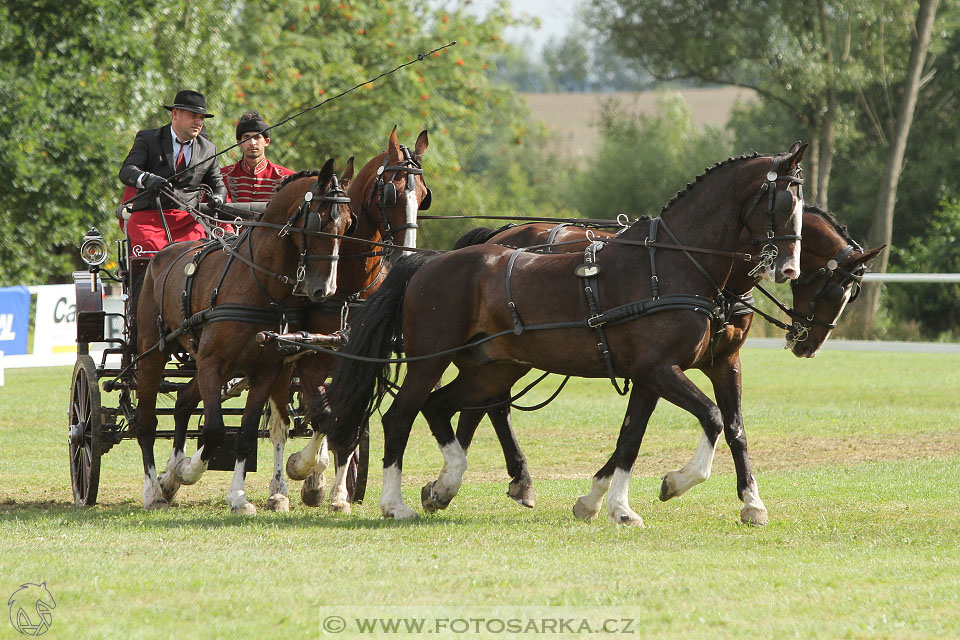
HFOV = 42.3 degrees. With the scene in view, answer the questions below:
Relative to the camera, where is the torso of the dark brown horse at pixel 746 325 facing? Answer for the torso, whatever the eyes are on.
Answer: to the viewer's right

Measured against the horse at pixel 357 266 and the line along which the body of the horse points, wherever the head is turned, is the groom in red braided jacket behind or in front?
behind

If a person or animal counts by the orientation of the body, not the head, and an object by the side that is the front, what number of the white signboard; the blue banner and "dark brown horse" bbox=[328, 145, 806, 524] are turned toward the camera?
2

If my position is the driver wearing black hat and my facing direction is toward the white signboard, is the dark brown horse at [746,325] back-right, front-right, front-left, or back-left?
back-right

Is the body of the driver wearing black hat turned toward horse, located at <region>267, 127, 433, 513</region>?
yes

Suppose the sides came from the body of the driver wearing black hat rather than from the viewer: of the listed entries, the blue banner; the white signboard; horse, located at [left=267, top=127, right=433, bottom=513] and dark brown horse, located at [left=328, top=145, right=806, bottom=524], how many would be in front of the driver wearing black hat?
2

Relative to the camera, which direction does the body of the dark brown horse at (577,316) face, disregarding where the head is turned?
to the viewer's right

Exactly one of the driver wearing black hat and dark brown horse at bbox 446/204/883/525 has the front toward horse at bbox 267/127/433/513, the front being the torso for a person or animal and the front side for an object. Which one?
the driver wearing black hat

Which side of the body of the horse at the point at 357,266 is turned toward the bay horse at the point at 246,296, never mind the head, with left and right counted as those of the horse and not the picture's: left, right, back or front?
right

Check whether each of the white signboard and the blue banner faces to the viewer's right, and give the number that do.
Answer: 0

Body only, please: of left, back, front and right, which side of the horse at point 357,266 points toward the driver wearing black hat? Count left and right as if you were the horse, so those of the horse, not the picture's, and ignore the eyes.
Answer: back
